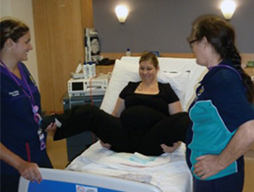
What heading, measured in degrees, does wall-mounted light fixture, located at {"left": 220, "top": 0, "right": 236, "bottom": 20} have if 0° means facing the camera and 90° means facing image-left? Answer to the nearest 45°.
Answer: approximately 0°

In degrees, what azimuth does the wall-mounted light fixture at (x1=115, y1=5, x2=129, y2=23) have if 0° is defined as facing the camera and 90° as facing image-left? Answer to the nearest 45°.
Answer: approximately 0°

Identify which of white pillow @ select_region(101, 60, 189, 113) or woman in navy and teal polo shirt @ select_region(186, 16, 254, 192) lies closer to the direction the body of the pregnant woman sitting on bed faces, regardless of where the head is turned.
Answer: the woman in navy and teal polo shirt

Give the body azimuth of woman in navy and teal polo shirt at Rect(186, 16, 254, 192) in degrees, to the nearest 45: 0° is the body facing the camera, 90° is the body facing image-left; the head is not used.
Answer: approximately 90°

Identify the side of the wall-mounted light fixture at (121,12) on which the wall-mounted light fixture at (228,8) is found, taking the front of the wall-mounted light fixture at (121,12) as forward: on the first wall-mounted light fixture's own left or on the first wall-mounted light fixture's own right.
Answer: on the first wall-mounted light fixture's own left

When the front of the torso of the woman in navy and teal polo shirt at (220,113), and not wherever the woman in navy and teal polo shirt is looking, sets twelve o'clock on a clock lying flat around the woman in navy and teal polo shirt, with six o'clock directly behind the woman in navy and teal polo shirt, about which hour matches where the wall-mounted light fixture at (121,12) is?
The wall-mounted light fixture is roughly at 2 o'clock from the woman in navy and teal polo shirt.

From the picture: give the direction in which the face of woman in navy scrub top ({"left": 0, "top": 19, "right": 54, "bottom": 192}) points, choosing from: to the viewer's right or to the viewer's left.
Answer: to the viewer's right

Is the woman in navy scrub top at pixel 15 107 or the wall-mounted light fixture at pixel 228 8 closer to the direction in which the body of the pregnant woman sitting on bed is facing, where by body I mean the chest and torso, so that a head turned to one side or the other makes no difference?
the woman in navy scrub top

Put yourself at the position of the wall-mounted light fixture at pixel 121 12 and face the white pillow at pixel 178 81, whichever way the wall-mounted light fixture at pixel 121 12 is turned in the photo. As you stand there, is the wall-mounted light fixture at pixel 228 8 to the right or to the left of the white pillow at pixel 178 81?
left

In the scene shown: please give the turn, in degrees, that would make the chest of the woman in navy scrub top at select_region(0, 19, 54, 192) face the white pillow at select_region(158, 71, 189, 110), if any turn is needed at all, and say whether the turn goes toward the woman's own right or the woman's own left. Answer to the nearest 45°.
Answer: approximately 90° to the woman's own left

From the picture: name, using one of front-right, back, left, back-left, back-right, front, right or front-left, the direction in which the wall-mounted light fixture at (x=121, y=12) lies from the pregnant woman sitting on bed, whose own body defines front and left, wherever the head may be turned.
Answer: back
